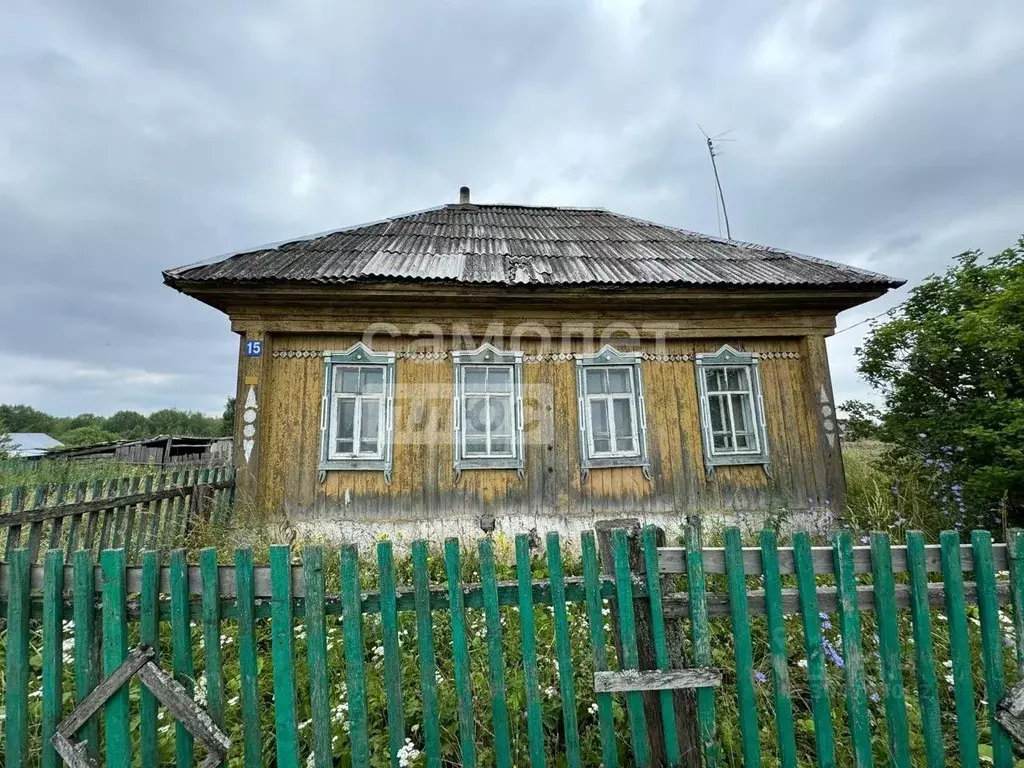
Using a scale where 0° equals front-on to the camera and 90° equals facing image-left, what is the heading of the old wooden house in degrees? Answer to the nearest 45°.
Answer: approximately 0°

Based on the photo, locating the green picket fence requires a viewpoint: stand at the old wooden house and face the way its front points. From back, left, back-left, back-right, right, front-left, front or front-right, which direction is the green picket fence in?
front

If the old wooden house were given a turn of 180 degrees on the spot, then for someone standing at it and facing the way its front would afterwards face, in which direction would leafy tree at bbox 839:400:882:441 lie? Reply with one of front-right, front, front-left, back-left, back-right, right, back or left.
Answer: right

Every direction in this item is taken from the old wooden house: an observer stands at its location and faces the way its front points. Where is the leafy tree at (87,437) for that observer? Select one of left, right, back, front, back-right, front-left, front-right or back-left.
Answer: back-right

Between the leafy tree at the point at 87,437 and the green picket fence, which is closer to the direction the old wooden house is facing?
the green picket fence

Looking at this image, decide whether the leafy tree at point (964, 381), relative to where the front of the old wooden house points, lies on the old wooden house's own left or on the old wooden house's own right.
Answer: on the old wooden house's own left
